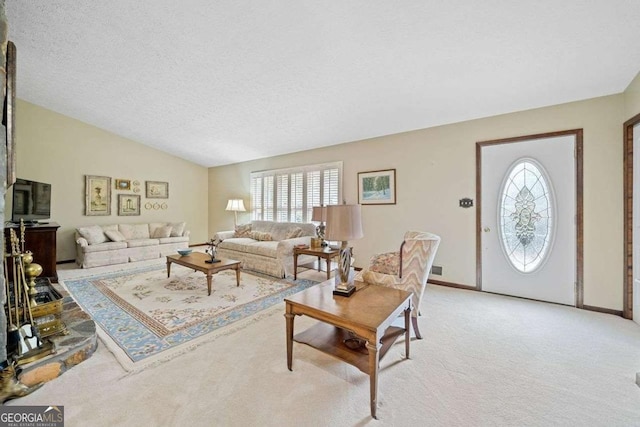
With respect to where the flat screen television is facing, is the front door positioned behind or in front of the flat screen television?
in front

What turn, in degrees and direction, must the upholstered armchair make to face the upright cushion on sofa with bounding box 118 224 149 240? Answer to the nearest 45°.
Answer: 0° — it already faces it

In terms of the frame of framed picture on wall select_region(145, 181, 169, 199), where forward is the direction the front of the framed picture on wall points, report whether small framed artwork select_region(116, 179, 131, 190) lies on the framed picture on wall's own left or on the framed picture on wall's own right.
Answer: on the framed picture on wall's own right

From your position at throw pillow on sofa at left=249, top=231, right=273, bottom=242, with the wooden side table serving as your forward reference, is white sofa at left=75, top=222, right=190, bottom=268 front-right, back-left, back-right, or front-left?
back-right

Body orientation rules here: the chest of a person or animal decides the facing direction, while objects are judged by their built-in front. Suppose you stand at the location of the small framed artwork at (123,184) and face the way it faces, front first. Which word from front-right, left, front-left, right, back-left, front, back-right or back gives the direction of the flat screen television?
front-right

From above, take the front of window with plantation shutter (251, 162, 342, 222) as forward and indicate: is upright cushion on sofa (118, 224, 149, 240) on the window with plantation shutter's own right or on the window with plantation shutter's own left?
on the window with plantation shutter's own right

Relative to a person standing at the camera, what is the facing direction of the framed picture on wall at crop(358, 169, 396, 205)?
facing the viewer and to the left of the viewer

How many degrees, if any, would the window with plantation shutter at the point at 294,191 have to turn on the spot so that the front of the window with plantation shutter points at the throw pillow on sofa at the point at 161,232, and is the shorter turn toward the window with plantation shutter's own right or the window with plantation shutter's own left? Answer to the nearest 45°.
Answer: approximately 45° to the window with plantation shutter's own right

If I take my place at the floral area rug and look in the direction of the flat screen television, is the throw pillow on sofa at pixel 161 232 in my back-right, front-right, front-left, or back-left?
front-right

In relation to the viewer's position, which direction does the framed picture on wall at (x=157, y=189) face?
facing the viewer

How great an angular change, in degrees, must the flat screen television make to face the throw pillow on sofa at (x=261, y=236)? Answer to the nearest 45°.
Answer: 0° — it already faces it

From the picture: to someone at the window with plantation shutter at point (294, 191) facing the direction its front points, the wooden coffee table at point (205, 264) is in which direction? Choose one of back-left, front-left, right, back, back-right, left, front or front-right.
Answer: front

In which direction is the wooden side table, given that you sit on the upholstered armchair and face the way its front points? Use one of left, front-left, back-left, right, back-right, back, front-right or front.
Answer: front-right

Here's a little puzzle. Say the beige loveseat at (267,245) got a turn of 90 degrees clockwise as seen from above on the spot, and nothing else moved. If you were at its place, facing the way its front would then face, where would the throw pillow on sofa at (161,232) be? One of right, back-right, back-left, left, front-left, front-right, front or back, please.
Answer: front
